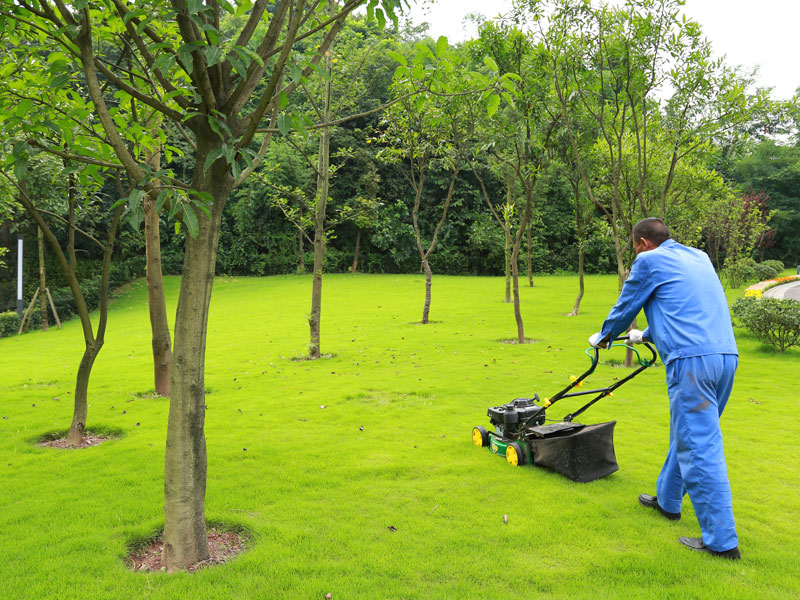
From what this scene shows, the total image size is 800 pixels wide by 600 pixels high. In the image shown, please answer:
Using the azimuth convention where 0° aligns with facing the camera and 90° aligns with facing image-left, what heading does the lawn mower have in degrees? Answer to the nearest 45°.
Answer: approximately 135°

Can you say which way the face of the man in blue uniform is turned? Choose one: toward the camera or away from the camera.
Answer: away from the camera

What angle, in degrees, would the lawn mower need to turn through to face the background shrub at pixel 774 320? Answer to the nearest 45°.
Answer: approximately 90° to its right

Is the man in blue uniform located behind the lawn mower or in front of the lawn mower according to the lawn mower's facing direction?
behind

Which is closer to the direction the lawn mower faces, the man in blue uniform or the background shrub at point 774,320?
the background shrub

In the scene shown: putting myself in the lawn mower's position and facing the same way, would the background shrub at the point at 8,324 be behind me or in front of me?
in front

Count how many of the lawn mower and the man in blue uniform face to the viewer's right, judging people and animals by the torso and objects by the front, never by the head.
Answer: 0

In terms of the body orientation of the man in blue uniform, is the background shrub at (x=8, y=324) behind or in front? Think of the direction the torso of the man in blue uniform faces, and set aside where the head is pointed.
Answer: in front

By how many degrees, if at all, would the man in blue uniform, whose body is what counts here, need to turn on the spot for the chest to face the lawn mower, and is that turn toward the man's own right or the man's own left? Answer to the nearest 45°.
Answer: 0° — they already face it

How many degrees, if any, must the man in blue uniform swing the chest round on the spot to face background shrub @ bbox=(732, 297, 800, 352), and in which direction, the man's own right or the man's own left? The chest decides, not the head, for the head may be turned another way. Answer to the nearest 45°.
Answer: approximately 45° to the man's own right

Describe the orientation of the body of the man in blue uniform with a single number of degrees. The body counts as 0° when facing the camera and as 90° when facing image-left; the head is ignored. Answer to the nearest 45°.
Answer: approximately 135°
